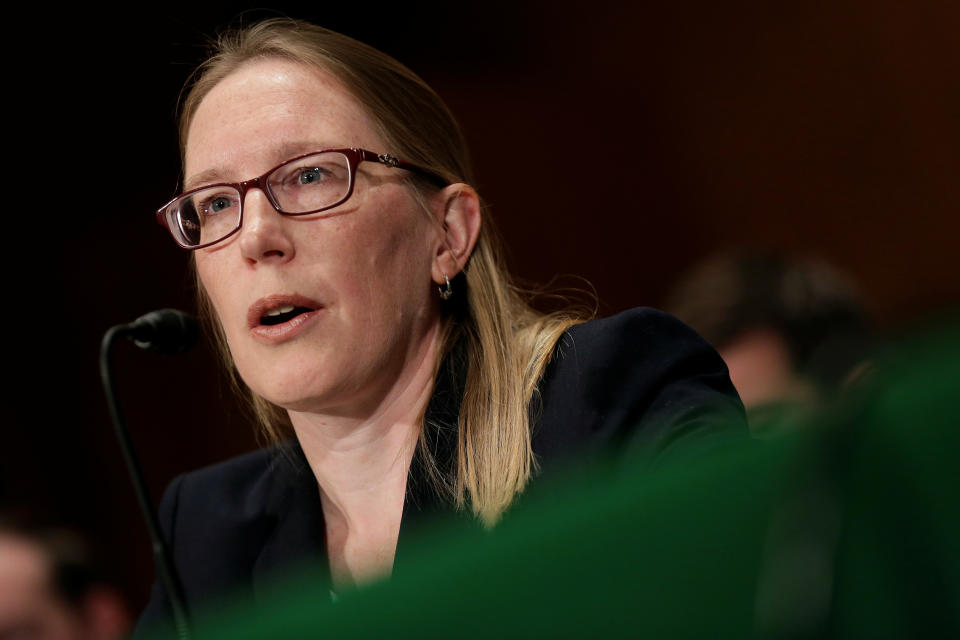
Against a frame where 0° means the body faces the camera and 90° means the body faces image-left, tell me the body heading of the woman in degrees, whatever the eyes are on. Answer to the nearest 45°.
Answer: approximately 45°

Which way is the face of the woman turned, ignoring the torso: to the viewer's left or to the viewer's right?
to the viewer's left

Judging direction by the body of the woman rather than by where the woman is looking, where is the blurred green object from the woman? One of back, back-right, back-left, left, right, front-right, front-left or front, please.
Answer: front-left
